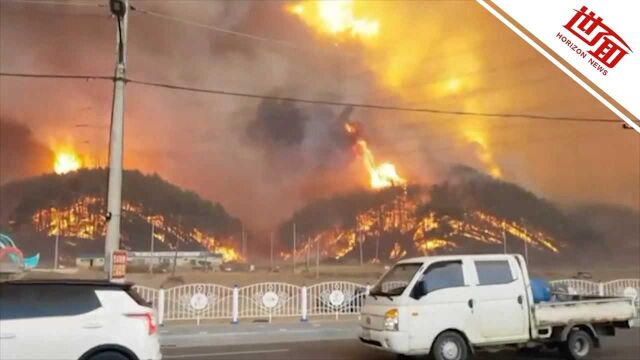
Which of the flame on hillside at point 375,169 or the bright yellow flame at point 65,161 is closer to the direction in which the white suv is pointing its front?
the bright yellow flame

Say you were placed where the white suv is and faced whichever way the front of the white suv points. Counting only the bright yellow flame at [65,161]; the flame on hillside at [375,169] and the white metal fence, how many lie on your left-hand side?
0

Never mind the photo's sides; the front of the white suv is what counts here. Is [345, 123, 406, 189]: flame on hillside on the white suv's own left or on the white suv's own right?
on the white suv's own right

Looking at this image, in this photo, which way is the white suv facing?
to the viewer's left

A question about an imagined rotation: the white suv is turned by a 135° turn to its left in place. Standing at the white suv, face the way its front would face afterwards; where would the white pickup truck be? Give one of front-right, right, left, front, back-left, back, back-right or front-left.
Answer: front-left

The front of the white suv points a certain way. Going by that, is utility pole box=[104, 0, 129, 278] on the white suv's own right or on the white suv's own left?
on the white suv's own right

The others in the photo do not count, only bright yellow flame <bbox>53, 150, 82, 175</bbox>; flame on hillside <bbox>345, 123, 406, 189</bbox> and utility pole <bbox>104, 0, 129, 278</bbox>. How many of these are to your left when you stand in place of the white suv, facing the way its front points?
0

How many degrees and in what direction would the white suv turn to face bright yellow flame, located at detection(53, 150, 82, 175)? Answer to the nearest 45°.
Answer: approximately 90° to its right
